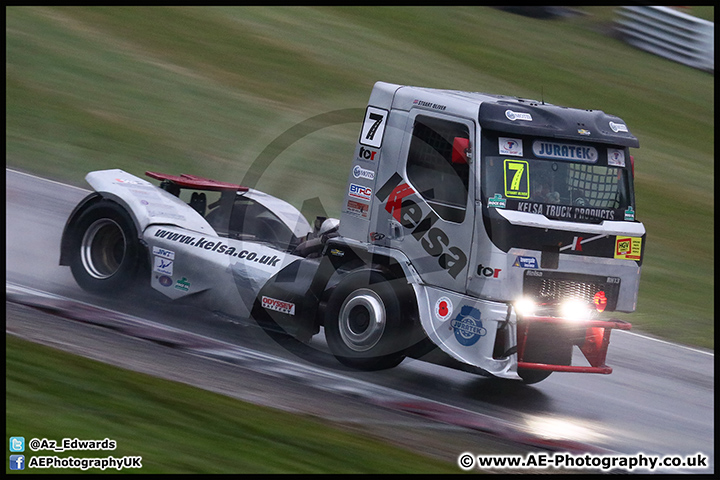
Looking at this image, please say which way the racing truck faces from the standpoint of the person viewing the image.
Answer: facing the viewer and to the right of the viewer
